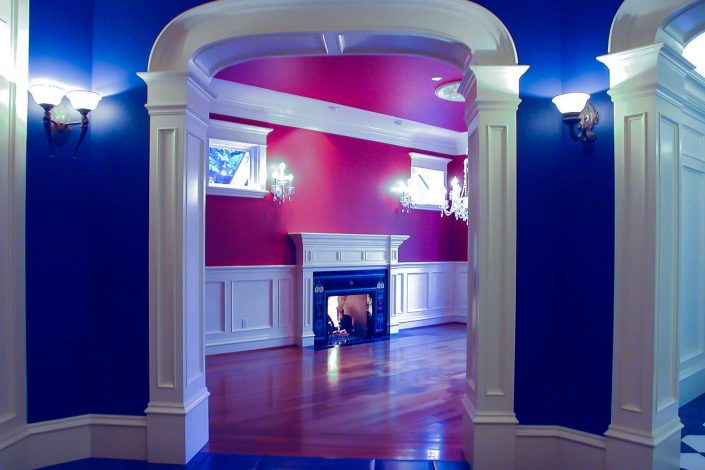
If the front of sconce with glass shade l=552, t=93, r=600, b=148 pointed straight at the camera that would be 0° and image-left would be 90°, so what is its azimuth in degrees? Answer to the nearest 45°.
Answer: approximately 45°

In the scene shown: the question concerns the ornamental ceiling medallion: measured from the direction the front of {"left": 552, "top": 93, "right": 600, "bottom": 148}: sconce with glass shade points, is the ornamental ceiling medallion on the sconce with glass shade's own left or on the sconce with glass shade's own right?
on the sconce with glass shade's own right

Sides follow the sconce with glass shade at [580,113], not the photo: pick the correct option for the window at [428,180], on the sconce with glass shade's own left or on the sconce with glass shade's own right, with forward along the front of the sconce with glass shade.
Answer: on the sconce with glass shade's own right

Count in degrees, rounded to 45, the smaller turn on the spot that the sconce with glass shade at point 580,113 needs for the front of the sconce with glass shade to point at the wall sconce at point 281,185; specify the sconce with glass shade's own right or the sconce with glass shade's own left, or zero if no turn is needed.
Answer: approximately 90° to the sconce with glass shade's own right

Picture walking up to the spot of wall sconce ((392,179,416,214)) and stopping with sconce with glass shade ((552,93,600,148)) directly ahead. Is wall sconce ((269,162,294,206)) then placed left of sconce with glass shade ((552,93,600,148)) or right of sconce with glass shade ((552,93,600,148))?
right

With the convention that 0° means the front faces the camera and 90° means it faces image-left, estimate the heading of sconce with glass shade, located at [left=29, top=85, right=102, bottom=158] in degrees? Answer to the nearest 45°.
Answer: approximately 315°
